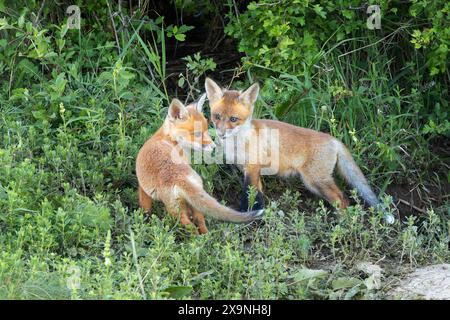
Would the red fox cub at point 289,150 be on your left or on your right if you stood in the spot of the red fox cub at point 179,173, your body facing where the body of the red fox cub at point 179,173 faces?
on your right
